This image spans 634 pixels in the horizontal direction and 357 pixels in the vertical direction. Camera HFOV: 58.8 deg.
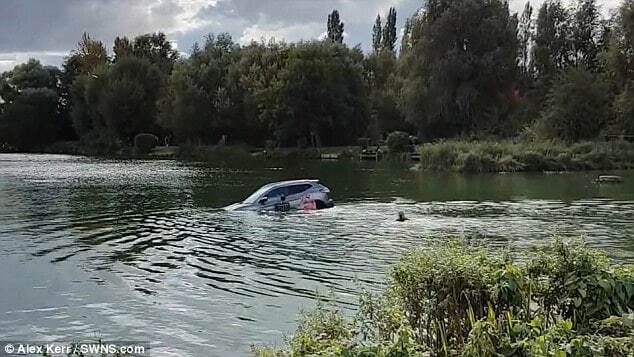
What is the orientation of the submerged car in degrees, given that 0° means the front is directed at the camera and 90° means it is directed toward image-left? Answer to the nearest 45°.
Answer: approximately 90°

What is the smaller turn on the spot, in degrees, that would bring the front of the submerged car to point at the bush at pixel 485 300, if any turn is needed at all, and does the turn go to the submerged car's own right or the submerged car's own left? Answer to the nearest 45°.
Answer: approximately 90° to the submerged car's own left
